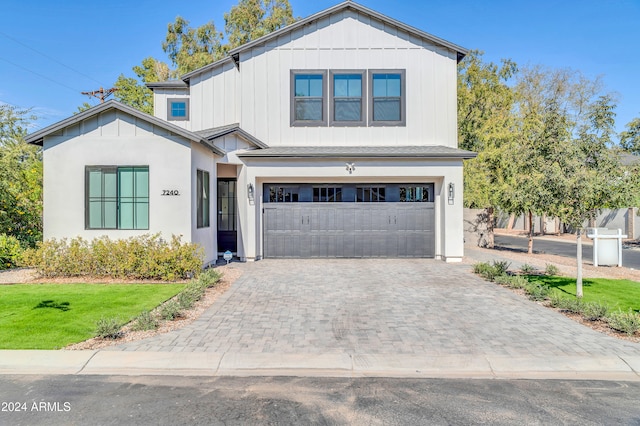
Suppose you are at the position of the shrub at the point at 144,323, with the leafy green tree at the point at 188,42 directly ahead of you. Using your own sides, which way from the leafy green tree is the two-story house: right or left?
right

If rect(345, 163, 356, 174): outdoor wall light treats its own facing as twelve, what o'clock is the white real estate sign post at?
The white real estate sign post is roughly at 9 o'clock from the outdoor wall light.

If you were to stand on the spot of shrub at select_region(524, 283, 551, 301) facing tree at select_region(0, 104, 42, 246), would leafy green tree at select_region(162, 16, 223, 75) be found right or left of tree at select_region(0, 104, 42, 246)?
right

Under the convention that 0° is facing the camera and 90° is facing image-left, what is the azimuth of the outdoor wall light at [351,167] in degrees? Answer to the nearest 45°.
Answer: approximately 0°

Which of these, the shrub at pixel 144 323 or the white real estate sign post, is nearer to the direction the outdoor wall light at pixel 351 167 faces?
the shrub

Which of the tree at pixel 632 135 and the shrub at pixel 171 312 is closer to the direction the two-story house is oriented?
the shrub

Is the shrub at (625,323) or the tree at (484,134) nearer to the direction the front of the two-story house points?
the shrub

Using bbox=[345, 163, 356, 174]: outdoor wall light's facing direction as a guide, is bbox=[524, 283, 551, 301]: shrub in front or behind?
in front

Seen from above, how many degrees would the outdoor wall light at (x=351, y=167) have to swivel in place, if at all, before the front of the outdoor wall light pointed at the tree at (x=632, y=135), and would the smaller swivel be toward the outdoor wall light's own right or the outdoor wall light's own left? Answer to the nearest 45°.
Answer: approximately 135° to the outdoor wall light's own left

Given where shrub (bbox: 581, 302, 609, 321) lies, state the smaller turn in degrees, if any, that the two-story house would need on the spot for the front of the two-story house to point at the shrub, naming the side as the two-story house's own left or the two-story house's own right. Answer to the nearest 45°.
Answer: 0° — it already faces it

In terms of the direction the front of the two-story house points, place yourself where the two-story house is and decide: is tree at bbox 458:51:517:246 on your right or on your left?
on your left

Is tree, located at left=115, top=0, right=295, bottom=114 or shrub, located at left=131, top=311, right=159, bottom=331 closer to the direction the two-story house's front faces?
the shrub

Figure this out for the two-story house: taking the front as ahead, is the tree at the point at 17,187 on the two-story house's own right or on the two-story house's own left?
on the two-story house's own right

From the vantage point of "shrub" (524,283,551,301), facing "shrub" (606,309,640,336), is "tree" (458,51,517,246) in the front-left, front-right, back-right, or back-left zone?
back-left

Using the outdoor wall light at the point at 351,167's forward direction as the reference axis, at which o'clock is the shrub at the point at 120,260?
The shrub is roughly at 2 o'clock from the outdoor wall light.

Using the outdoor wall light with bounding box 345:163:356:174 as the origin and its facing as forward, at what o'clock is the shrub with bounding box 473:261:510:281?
The shrub is roughly at 10 o'clock from the outdoor wall light.

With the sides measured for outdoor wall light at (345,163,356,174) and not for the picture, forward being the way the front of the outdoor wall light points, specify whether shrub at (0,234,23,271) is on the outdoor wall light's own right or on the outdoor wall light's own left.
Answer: on the outdoor wall light's own right
